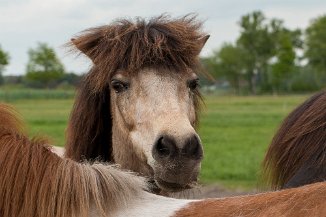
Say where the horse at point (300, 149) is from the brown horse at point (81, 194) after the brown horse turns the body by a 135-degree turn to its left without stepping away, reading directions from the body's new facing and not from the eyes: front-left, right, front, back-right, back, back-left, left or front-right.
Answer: left

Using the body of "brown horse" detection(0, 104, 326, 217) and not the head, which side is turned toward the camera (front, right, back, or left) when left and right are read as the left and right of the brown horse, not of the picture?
left
